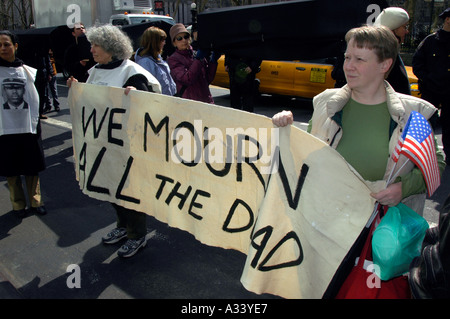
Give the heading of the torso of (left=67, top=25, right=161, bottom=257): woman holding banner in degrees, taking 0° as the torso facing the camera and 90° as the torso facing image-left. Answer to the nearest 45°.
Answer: approximately 45°

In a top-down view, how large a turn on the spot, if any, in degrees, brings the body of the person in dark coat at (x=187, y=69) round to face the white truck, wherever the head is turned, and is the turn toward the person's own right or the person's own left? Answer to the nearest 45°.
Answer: approximately 135° to the person's own left

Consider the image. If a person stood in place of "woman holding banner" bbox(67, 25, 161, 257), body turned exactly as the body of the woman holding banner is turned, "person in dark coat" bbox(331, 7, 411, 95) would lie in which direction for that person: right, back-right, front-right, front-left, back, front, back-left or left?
back-left

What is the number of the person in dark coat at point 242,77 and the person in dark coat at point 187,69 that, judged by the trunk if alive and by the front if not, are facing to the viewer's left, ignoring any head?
0

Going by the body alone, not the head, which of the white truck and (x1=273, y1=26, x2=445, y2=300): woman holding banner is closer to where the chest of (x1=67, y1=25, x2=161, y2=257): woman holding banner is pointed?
the woman holding banner

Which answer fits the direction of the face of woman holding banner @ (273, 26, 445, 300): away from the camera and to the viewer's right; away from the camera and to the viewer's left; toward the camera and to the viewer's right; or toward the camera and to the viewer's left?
toward the camera and to the viewer's left

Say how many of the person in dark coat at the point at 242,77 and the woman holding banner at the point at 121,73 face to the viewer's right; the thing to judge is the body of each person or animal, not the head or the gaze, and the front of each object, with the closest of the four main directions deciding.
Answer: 0

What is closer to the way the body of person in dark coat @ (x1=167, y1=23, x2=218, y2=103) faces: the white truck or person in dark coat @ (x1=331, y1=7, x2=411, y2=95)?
the person in dark coat

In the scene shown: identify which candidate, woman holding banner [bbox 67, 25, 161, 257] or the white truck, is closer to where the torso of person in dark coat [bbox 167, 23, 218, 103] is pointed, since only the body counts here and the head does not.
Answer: the woman holding banner

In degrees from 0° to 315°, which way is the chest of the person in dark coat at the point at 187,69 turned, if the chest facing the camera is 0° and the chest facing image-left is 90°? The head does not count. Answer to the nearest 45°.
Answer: approximately 315°
